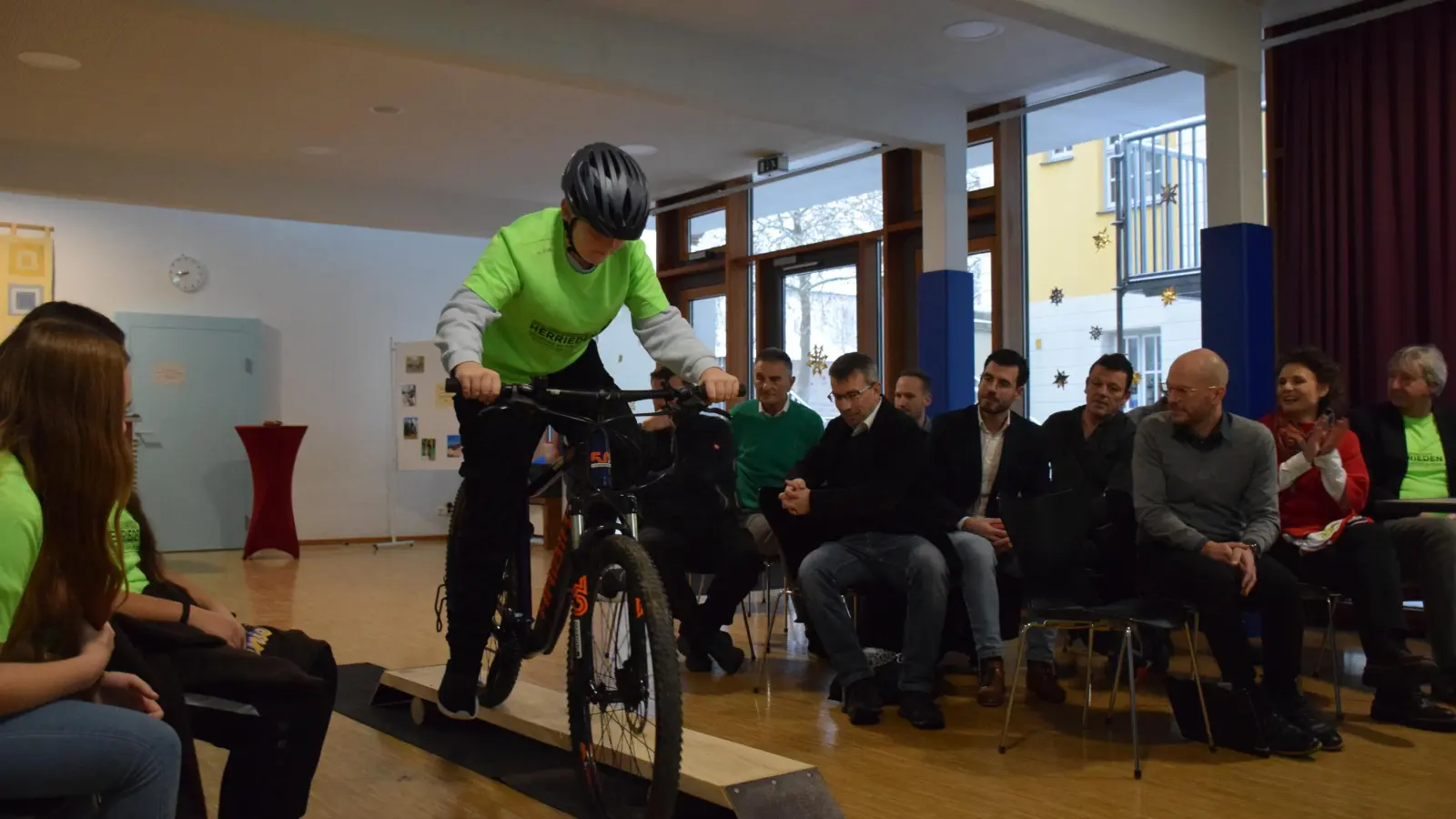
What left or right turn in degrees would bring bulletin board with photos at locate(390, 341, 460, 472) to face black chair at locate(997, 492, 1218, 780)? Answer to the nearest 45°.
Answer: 0° — it already faces it

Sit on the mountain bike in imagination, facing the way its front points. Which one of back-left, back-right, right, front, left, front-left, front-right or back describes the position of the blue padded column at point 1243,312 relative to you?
left

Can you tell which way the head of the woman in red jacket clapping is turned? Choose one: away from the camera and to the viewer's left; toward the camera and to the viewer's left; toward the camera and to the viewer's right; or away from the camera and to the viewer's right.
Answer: toward the camera and to the viewer's left

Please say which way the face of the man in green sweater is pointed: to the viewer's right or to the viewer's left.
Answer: to the viewer's left

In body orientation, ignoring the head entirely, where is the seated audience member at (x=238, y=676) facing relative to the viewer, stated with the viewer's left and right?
facing to the right of the viewer

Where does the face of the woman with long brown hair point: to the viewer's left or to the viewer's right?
to the viewer's right

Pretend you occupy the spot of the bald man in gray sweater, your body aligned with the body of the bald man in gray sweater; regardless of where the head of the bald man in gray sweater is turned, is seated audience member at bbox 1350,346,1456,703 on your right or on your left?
on your left

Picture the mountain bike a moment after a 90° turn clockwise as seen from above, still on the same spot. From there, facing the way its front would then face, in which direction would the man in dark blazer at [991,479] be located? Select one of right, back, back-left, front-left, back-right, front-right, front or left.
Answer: back

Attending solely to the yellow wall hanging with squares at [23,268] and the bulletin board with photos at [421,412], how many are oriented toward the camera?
2

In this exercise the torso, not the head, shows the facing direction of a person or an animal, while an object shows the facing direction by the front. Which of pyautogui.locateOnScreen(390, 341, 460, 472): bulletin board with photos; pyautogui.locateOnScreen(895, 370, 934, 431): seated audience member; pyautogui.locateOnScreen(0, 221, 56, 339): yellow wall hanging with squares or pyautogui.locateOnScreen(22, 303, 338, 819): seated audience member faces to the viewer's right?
pyautogui.locateOnScreen(22, 303, 338, 819): seated audience member

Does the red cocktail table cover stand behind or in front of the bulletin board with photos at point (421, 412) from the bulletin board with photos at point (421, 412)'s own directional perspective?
in front
